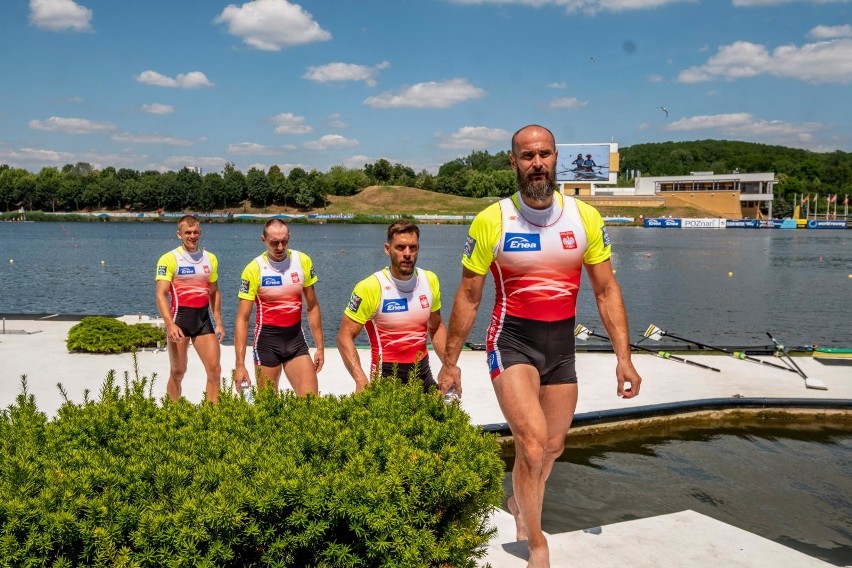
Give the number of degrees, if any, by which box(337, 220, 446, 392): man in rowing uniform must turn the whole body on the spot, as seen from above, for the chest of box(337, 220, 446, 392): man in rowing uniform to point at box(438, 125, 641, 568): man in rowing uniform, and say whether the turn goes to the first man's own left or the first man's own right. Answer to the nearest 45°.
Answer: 0° — they already face them

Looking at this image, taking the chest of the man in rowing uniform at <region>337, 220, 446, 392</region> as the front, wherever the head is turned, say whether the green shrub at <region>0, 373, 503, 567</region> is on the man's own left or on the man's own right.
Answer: on the man's own right

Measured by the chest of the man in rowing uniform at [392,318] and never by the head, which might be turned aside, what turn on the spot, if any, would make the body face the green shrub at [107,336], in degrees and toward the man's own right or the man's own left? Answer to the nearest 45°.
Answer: approximately 180°

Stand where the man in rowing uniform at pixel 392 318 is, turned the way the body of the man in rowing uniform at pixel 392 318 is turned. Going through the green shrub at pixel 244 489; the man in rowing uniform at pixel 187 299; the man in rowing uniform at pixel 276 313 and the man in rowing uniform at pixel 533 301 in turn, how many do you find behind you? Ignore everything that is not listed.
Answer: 2

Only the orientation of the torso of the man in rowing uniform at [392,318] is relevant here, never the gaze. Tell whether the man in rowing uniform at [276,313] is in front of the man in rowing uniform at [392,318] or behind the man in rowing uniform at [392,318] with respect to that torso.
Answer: behind

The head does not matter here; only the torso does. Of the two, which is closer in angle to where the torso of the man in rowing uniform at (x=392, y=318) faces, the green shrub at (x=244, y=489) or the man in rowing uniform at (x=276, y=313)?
the green shrub

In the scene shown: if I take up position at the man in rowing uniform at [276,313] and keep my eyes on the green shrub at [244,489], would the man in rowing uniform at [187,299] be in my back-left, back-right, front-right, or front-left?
back-right

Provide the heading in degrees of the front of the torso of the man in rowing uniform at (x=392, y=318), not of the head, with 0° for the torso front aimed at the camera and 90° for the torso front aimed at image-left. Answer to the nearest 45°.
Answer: approximately 315°

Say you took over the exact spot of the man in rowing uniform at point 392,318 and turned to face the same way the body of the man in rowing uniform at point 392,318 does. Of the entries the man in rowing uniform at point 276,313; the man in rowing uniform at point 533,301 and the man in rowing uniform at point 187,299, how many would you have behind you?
2
